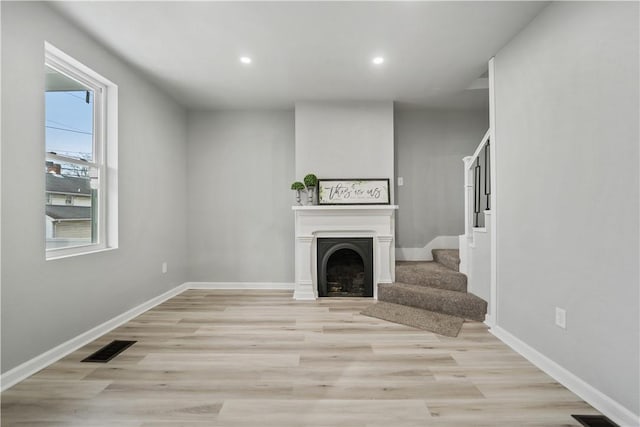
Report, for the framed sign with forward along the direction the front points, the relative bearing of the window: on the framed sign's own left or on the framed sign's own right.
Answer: on the framed sign's own right

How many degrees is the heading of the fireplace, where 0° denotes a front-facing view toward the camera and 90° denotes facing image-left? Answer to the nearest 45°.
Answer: approximately 0°
